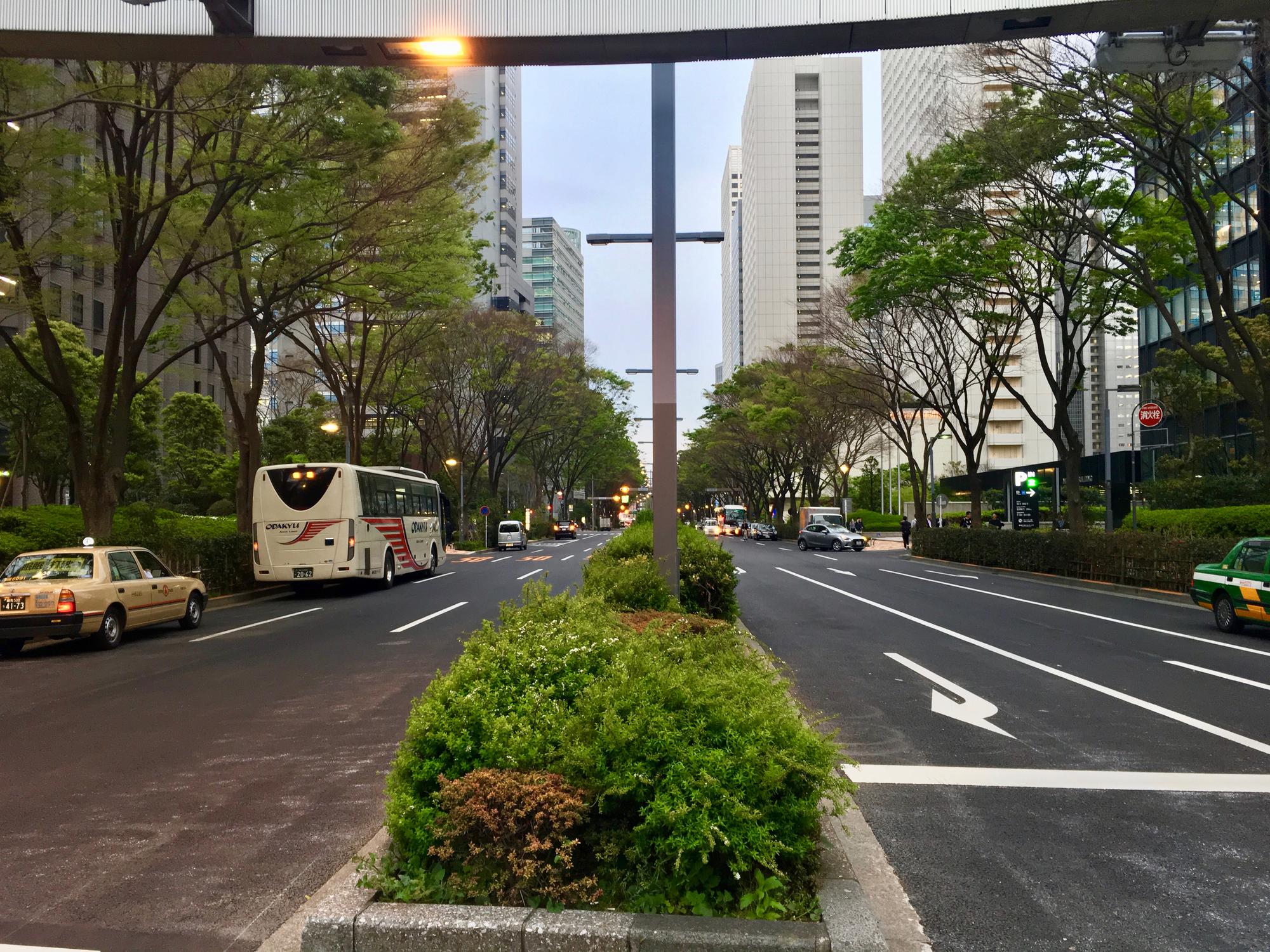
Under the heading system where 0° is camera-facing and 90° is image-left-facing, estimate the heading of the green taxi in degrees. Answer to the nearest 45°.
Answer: approximately 315°

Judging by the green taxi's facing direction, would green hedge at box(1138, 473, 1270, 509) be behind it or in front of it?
behind

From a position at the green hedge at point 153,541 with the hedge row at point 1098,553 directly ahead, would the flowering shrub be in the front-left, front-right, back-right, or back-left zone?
front-right

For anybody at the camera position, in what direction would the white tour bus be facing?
facing away from the viewer and to the right of the viewer

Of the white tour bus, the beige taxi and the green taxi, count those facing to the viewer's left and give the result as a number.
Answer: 0

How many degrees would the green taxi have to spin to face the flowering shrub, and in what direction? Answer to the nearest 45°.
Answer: approximately 45° to its right

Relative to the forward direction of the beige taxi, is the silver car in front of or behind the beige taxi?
in front

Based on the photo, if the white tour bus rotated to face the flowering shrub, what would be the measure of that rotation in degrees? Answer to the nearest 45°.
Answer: approximately 135° to its right

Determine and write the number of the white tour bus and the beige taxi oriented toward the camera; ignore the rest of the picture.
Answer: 0

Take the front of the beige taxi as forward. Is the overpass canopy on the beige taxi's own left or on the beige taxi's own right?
on the beige taxi's own right

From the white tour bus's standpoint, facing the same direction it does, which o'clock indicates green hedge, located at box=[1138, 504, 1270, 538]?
The green hedge is roughly at 2 o'clock from the white tour bus.

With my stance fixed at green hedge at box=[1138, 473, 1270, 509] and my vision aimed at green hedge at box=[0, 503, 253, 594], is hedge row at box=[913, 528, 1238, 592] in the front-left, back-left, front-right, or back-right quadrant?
front-left

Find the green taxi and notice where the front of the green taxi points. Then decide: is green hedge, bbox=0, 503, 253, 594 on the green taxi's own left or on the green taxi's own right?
on the green taxi's own right

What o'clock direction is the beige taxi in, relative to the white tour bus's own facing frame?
The beige taxi is roughly at 5 o'clock from the white tour bus.

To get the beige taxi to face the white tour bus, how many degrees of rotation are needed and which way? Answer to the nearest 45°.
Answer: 0° — it already faces it

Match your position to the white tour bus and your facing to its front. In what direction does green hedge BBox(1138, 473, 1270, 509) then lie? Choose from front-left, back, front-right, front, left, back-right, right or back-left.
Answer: front-right

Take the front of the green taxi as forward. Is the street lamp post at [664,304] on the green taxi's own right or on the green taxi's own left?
on the green taxi's own right
